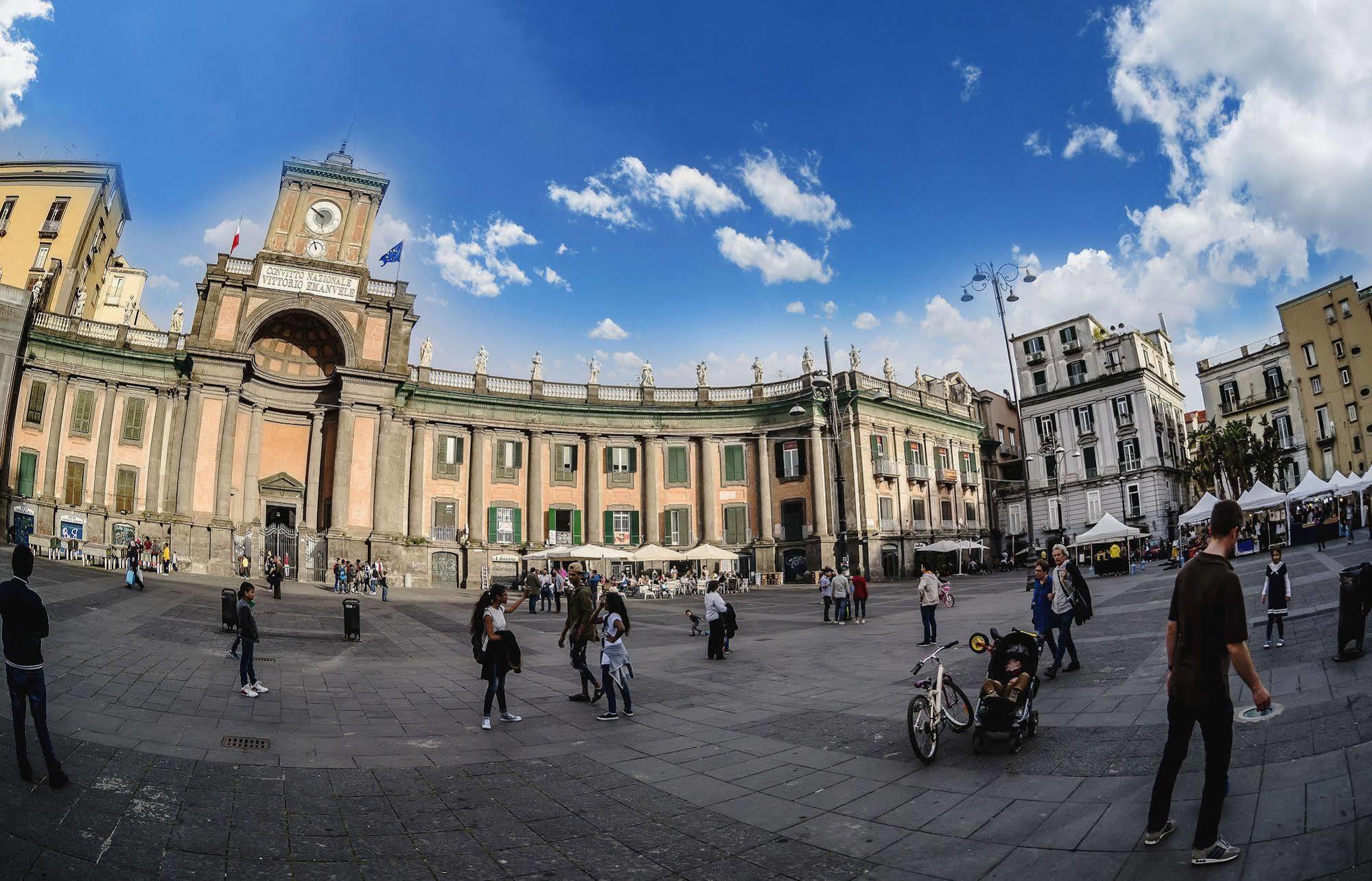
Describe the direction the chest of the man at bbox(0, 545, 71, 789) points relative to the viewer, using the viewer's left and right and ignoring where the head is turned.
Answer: facing away from the viewer and to the right of the viewer

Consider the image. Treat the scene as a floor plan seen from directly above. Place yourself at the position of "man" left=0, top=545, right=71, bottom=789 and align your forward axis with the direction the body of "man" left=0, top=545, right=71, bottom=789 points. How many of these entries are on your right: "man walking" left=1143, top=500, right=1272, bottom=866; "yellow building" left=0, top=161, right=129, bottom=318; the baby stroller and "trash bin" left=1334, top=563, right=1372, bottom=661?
3

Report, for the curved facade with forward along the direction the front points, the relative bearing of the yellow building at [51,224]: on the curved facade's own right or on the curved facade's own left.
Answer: on the curved facade's own right

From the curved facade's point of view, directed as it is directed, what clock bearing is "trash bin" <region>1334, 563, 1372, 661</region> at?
The trash bin is roughly at 11 o'clock from the curved facade.

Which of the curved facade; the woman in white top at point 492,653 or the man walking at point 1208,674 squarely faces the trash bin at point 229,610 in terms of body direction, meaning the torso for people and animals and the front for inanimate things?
the curved facade

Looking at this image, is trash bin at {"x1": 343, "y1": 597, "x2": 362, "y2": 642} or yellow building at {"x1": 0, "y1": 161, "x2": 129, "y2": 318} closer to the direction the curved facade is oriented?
the trash bin

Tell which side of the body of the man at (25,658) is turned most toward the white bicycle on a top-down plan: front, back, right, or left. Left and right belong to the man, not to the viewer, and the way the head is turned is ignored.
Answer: right

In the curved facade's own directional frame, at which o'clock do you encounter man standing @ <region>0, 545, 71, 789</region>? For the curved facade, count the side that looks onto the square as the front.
The man standing is roughly at 12 o'clock from the curved facade.

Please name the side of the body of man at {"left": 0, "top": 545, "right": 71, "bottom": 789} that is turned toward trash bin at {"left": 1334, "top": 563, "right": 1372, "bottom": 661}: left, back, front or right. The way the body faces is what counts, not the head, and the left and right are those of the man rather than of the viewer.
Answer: right

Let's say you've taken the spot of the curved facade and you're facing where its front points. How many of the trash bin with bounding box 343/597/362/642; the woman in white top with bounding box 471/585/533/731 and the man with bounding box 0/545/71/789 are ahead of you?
3
